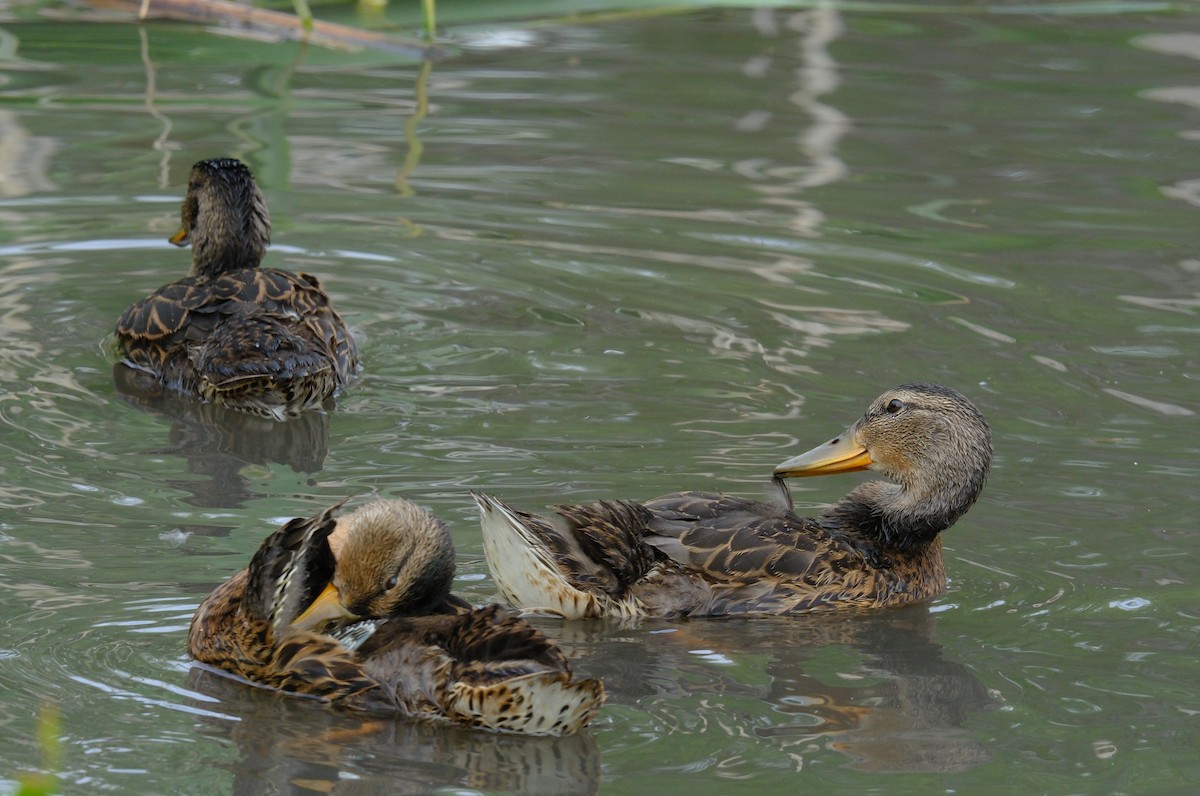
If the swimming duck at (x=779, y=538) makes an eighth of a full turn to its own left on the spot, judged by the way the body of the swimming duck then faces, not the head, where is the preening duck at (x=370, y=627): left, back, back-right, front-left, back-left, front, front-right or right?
back

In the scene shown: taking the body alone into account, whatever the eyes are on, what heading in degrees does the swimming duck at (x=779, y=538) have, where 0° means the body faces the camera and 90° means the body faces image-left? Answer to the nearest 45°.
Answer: approximately 270°

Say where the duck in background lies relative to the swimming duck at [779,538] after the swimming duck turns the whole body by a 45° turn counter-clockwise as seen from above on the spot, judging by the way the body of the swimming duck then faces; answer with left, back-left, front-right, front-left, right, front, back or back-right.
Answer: left
